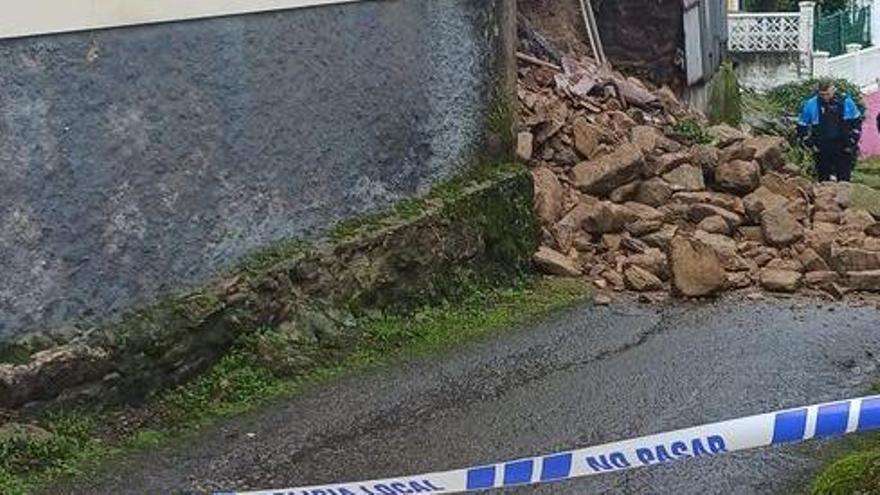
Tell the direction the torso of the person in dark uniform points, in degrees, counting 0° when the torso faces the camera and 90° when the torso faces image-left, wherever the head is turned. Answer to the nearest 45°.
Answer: approximately 0°

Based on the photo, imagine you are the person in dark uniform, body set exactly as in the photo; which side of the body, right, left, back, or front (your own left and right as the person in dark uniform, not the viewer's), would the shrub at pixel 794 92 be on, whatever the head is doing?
back

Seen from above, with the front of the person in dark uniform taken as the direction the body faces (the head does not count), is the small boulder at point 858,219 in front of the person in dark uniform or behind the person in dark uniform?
in front

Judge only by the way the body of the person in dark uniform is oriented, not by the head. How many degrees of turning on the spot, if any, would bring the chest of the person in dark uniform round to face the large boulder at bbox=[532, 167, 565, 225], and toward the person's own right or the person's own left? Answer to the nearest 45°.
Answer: approximately 45° to the person's own right

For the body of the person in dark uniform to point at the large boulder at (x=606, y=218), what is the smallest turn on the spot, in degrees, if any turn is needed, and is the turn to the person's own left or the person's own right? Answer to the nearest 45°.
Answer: approximately 45° to the person's own right

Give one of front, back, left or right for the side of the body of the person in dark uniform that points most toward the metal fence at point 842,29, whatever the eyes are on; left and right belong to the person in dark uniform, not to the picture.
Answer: back

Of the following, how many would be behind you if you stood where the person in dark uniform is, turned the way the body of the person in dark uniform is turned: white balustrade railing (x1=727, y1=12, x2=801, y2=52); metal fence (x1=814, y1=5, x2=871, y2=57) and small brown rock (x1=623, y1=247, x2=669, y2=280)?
2

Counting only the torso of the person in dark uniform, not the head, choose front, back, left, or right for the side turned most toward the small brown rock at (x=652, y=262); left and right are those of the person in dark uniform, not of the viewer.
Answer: front

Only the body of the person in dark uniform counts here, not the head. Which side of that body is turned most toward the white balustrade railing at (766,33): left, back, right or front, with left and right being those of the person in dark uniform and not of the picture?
back

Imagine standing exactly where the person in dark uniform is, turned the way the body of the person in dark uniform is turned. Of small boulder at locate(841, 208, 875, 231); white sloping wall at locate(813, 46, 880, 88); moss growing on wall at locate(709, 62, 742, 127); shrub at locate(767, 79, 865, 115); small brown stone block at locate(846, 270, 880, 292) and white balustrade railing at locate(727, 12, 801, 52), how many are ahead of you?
2

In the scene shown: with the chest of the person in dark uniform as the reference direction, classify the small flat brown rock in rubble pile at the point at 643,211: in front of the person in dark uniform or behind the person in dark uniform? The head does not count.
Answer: in front

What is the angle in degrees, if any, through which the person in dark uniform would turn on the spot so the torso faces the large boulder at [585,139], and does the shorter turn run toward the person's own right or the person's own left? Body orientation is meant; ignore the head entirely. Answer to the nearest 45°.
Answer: approximately 45° to the person's own right

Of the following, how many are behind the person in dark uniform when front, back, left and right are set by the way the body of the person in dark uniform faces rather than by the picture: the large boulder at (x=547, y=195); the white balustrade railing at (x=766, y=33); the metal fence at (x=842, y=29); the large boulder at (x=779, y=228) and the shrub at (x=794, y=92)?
3

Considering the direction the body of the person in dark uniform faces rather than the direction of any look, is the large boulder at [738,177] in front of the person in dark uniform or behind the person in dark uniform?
in front

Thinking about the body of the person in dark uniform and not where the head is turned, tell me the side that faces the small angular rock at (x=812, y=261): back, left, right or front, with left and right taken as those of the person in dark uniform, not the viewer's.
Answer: front

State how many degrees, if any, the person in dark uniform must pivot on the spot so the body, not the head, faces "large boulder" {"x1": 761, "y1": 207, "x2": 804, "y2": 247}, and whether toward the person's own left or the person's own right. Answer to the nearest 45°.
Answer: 0° — they already face it
